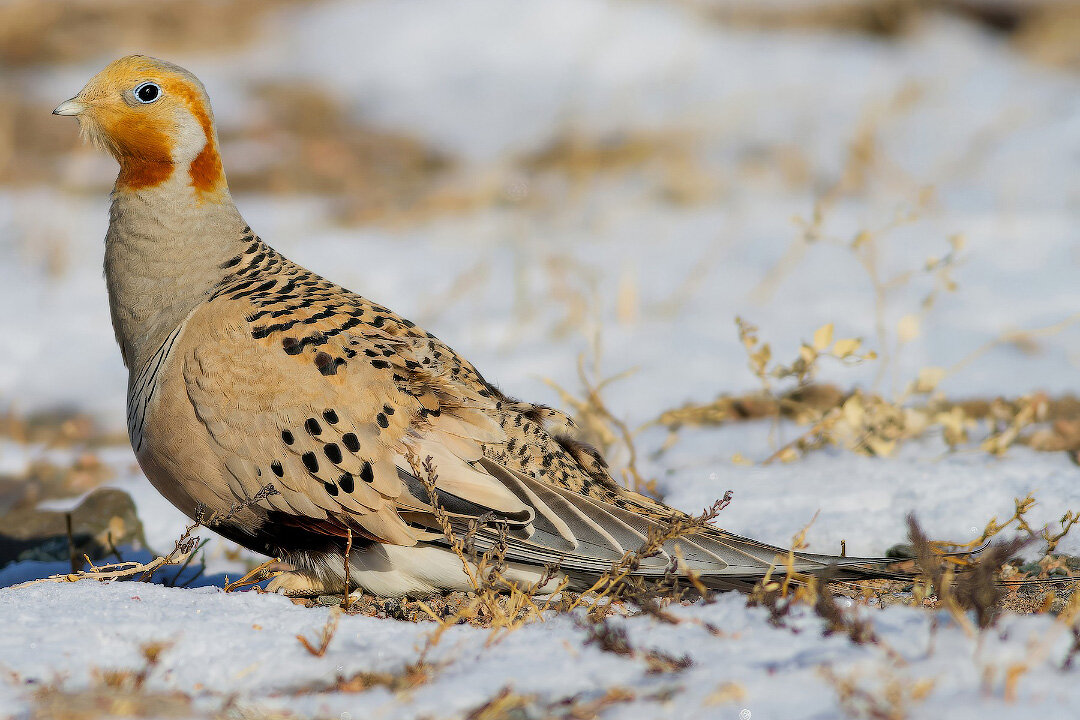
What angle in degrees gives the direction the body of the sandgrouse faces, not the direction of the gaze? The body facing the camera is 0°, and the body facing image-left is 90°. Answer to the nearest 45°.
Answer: approximately 90°
